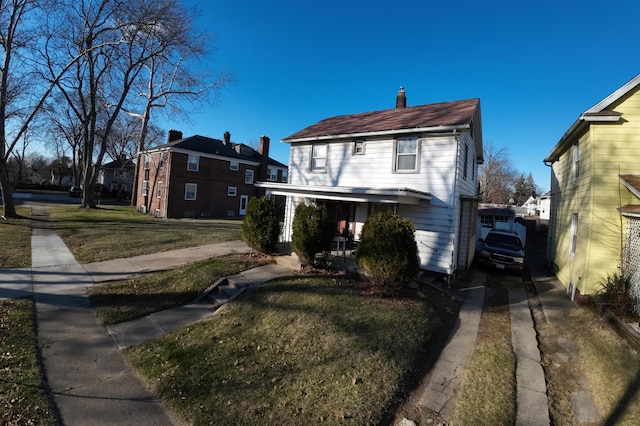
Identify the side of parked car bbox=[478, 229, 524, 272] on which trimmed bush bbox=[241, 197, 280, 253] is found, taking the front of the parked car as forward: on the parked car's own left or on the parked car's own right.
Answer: on the parked car's own right

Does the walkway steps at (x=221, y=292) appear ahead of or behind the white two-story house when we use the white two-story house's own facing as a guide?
ahead

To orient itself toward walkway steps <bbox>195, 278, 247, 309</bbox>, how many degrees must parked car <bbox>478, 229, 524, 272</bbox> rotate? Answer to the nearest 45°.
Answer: approximately 45° to its right

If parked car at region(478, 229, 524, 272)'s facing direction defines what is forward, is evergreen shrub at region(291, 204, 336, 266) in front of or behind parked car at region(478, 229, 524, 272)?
in front

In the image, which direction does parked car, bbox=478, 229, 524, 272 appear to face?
toward the camera

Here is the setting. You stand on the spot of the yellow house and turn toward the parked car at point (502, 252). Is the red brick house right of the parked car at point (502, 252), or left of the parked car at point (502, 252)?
left

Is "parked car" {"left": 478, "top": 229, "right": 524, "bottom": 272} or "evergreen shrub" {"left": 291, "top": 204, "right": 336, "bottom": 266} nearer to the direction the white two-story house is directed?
the evergreen shrub

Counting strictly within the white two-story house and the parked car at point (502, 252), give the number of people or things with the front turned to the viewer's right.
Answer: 0

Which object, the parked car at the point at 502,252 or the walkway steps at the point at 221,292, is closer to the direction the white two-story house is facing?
the walkway steps

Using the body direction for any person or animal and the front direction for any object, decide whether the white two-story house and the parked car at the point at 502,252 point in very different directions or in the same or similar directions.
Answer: same or similar directions

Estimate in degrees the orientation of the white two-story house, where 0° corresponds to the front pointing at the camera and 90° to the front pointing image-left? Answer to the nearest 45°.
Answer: approximately 45°
